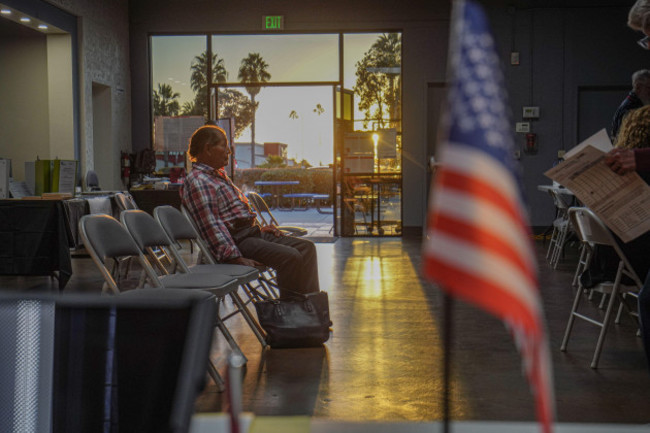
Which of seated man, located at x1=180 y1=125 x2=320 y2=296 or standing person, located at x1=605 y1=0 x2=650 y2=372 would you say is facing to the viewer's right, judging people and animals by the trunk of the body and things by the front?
the seated man

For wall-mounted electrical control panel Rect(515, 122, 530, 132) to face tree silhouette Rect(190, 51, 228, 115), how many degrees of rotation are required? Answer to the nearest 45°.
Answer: approximately 180°

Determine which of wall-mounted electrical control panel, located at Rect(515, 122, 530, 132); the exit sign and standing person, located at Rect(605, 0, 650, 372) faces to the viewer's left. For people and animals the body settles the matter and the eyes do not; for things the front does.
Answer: the standing person

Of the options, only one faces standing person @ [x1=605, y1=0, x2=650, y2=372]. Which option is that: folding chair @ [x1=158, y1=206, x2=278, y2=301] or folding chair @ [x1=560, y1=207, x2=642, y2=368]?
folding chair @ [x1=158, y1=206, x2=278, y2=301]

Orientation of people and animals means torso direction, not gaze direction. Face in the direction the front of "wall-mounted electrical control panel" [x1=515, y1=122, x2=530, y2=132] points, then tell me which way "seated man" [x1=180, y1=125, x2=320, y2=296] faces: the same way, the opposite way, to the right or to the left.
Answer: to the left

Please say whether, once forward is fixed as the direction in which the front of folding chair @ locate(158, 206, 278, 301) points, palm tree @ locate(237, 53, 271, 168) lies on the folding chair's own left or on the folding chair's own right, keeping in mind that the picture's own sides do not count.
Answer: on the folding chair's own left

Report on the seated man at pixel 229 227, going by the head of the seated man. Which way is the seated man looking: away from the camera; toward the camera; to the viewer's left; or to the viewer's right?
to the viewer's right

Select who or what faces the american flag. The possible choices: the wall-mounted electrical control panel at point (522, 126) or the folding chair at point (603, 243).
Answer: the wall-mounted electrical control panel

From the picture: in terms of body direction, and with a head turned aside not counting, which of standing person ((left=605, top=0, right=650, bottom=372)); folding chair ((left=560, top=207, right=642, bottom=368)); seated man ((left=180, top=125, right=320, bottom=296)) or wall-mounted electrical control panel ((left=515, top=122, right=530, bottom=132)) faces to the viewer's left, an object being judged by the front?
the standing person

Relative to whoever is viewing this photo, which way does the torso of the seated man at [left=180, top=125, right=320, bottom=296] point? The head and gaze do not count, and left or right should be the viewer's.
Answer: facing to the right of the viewer

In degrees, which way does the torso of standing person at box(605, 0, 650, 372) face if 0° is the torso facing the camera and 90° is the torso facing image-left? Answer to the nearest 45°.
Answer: approximately 90°
